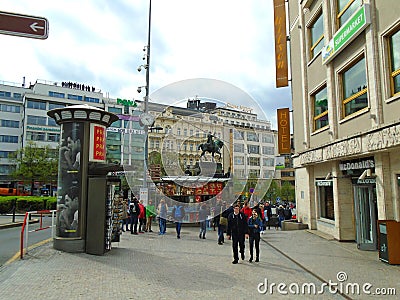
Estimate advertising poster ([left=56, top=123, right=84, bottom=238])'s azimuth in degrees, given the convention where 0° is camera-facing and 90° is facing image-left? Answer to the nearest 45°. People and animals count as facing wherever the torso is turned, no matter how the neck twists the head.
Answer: approximately 0°

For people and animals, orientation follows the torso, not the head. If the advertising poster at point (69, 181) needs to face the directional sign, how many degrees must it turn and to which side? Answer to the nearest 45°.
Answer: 0° — it already faces it

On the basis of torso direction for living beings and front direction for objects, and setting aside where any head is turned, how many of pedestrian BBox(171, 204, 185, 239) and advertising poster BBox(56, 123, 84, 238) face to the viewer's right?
0

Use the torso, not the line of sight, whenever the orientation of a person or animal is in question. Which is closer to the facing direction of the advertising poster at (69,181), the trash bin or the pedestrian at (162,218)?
the trash bin
